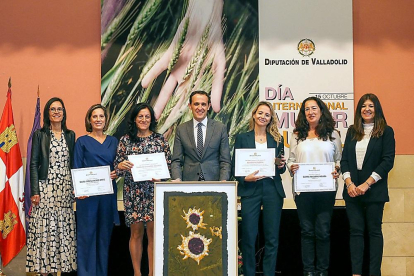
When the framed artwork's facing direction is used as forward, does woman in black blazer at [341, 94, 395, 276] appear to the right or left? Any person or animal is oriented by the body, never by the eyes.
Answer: on its left

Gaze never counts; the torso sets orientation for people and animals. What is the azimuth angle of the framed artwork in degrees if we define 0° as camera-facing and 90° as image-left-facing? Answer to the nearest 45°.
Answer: approximately 0°

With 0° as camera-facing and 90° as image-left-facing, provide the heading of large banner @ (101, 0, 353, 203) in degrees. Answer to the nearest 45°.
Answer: approximately 0°

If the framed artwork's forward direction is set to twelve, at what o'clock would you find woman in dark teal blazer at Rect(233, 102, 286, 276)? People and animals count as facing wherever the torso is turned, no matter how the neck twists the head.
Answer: The woman in dark teal blazer is roughly at 8 o'clock from the framed artwork.

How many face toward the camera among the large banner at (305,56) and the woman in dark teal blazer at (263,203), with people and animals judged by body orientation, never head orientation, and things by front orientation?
2

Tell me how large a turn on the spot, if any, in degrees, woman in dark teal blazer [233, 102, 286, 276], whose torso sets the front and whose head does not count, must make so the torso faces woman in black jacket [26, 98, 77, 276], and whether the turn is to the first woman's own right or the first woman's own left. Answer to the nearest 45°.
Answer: approximately 90° to the first woman's own right

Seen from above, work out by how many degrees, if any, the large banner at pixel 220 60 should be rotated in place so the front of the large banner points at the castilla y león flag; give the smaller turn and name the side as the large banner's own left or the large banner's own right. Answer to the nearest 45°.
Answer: approximately 90° to the large banner's own right

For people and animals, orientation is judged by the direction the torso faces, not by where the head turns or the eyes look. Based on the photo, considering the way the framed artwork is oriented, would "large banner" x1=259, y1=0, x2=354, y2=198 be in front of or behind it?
behind
